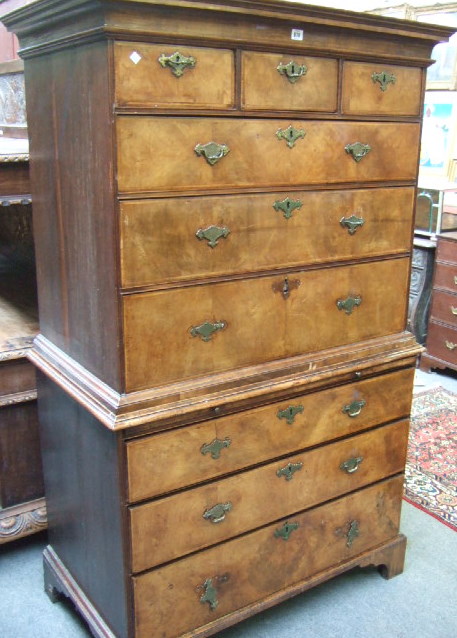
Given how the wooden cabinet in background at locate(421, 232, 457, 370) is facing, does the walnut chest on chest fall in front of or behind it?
in front

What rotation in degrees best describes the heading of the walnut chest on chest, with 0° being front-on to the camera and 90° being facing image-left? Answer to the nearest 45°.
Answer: approximately 315°

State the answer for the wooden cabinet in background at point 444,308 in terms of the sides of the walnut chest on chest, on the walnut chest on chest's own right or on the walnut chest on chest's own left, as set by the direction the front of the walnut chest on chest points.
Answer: on the walnut chest on chest's own left

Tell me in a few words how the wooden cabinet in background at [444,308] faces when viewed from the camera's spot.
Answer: facing the viewer and to the left of the viewer

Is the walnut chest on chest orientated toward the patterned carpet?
no

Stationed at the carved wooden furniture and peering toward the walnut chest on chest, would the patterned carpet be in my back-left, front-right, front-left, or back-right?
front-left

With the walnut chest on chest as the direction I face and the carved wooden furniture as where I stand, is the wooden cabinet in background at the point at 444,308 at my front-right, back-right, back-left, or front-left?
front-left

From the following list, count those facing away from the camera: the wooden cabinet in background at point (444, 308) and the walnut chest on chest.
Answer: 0
